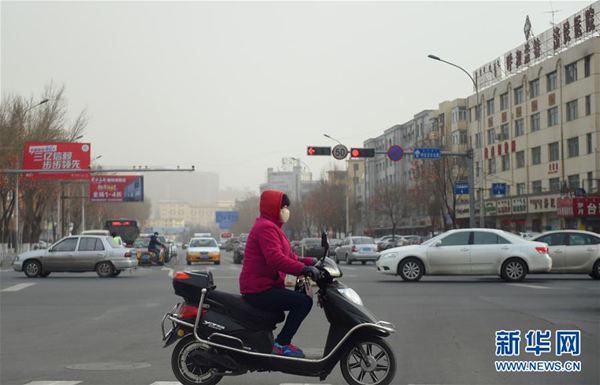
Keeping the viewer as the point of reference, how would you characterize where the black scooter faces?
facing to the right of the viewer

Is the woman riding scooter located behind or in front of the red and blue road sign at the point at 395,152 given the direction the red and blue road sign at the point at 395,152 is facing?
in front

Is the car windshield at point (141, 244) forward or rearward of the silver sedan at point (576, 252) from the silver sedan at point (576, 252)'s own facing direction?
forward

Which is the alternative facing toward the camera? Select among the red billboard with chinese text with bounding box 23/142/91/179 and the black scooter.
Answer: the red billboard with chinese text

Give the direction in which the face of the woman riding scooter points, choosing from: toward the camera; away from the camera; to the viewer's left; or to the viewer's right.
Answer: to the viewer's right

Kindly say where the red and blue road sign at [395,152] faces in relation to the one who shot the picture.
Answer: facing the viewer

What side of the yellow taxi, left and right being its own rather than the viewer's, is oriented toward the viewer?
front

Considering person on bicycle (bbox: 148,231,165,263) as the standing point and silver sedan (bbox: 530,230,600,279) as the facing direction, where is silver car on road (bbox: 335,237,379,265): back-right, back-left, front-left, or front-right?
front-left

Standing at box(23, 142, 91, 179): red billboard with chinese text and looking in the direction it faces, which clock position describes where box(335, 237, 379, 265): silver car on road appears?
The silver car on road is roughly at 10 o'clock from the red billboard with chinese text.

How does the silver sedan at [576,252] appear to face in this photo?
to the viewer's left

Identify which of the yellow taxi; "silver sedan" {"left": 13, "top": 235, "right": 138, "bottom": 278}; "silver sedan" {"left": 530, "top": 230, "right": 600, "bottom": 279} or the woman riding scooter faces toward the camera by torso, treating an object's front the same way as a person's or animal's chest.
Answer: the yellow taxi

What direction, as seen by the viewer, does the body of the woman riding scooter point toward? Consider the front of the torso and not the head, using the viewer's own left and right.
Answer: facing to the right of the viewer
